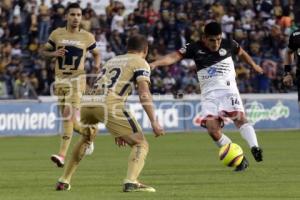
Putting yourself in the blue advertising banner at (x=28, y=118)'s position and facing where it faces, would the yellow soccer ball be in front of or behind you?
in front

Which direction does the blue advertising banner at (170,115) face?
toward the camera

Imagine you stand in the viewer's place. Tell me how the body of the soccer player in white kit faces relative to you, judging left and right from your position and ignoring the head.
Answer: facing the viewer

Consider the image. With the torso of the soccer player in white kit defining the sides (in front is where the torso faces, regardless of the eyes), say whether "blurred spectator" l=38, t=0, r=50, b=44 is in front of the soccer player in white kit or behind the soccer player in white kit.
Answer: behind

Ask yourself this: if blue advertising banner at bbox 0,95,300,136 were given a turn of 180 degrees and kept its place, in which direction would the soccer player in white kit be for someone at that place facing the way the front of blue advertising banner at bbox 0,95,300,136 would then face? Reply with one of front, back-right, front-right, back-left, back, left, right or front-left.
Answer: back

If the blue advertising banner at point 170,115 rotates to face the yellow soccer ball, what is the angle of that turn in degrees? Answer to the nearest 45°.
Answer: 0° — it already faces it
